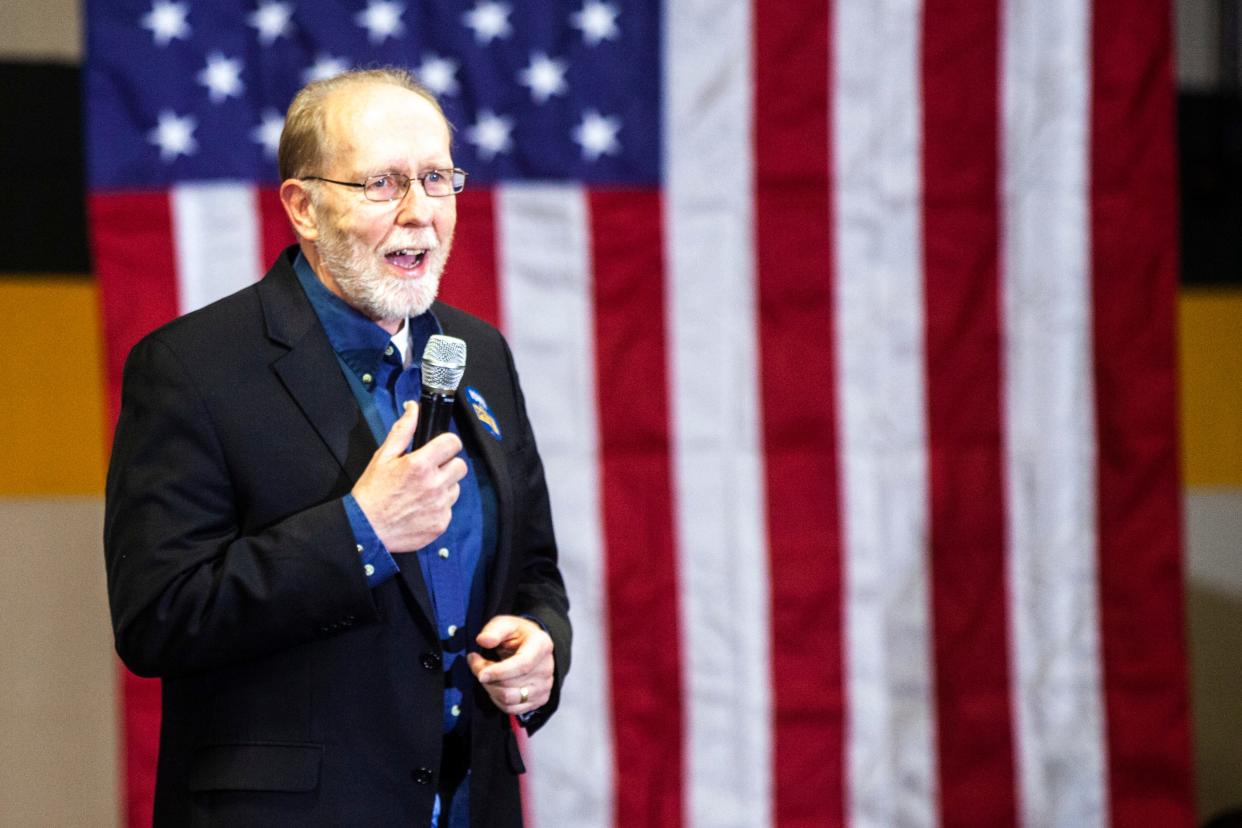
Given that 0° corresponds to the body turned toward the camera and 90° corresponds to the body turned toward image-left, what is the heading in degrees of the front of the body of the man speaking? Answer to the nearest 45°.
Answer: approximately 315°

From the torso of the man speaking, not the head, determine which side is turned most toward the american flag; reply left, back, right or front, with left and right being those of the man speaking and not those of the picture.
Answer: left

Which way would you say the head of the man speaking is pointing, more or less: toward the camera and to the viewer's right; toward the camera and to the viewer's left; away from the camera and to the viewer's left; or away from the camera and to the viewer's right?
toward the camera and to the viewer's right
